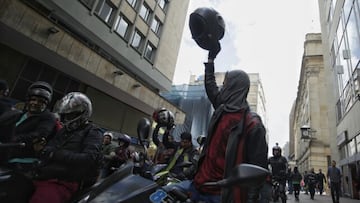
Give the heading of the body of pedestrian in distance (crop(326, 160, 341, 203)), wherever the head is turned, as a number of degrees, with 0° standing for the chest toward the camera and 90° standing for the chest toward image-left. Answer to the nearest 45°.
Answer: approximately 0°

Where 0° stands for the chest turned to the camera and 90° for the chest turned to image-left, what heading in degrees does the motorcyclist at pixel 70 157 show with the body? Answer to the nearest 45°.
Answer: approximately 45°

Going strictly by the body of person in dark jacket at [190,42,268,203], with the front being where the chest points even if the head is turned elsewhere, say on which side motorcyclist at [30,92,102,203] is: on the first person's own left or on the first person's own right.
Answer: on the first person's own left

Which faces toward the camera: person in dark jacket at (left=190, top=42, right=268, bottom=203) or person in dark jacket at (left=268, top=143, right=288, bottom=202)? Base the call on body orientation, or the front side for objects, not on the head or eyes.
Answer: person in dark jacket at (left=268, top=143, right=288, bottom=202)

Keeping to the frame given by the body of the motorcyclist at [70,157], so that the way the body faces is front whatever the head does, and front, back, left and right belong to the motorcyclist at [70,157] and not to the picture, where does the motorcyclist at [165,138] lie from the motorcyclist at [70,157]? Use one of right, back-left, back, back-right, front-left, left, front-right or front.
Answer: back

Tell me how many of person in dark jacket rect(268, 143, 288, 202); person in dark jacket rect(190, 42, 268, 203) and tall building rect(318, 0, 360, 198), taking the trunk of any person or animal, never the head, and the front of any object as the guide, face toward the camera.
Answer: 1

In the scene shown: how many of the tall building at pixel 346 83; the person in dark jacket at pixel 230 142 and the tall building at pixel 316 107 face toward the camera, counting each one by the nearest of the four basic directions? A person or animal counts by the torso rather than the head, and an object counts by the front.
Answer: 0

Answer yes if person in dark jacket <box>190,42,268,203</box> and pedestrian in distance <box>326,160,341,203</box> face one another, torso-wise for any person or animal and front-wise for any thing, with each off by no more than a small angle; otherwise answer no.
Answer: no

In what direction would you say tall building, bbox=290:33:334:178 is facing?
to the viewer's left

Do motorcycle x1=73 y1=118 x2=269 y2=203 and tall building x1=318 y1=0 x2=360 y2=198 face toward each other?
no

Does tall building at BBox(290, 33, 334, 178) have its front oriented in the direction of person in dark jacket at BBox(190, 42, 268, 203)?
no

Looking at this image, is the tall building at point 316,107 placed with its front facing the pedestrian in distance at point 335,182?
no

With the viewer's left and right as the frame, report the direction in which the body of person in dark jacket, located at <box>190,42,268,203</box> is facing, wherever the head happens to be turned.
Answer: facing away from the viewer and to the left of the viewer

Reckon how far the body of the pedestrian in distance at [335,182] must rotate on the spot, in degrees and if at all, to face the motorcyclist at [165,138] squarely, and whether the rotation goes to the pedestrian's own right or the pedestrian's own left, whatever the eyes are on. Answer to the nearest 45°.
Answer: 0° — they already face them

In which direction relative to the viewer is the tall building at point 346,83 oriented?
to the viewer's left

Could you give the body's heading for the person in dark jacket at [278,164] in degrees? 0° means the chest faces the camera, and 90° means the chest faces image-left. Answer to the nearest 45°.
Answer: approximately 0°
